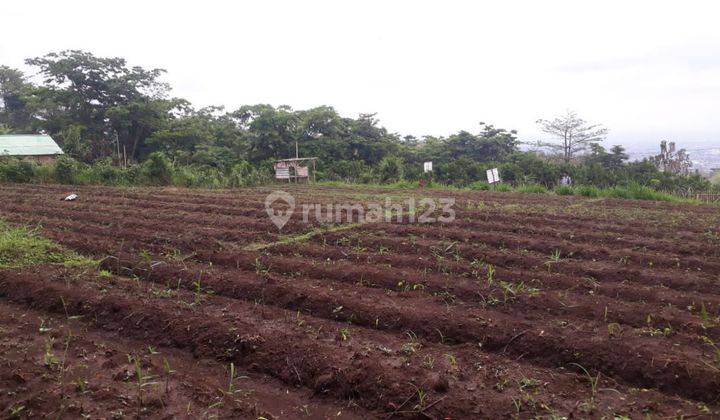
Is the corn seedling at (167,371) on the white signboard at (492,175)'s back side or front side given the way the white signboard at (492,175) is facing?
on the front side

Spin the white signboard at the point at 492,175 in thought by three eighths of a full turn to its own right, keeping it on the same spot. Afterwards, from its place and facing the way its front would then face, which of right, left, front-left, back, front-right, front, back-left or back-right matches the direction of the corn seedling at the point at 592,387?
back-left

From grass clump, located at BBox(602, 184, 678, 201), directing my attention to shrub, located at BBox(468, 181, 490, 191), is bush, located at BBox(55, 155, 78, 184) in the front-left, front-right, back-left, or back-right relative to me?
front-left

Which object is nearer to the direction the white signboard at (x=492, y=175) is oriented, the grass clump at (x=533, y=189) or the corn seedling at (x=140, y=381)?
the corn seedling

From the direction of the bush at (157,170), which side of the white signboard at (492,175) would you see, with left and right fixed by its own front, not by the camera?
right

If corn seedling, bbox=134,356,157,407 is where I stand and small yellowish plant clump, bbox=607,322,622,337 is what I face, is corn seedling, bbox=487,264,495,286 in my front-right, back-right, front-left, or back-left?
front-left

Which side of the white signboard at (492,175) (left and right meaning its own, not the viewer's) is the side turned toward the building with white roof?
right

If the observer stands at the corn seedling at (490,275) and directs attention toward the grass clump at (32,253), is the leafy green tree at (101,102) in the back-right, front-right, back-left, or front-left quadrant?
front-right

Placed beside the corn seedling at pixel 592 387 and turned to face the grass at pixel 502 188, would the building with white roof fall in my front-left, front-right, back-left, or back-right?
front-left

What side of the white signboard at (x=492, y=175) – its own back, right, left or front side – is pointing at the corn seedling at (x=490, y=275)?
front

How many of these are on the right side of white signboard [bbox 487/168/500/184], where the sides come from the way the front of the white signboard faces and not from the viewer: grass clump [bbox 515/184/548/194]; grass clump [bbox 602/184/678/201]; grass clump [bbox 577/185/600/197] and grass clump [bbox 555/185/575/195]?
0

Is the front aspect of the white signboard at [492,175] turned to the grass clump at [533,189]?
no

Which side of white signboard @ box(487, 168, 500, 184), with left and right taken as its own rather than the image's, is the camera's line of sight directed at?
front

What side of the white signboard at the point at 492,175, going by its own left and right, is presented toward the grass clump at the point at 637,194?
left

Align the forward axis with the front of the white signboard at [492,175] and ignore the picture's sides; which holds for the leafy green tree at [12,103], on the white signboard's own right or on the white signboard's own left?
on the white signboard's own right

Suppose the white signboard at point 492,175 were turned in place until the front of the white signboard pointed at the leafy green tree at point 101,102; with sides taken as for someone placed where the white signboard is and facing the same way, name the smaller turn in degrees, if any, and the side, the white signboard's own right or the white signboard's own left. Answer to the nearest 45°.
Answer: approximately 90° to the white signboard's own right

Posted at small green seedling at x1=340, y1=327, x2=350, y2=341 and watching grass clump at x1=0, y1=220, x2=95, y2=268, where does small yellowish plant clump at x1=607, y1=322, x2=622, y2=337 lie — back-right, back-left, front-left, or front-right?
back-right

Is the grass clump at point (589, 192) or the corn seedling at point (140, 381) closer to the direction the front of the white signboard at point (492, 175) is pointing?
the corn seedling
